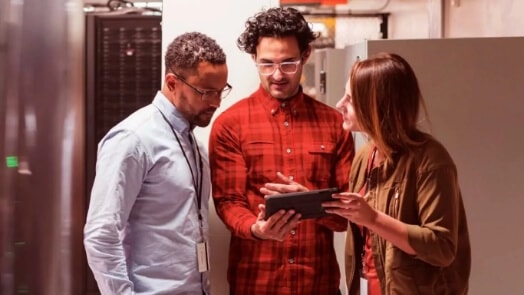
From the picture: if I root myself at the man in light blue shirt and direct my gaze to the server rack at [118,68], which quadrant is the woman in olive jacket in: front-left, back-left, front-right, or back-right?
back-right

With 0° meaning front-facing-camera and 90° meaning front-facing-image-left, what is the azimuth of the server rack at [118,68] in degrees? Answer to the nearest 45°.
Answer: approximately 0°

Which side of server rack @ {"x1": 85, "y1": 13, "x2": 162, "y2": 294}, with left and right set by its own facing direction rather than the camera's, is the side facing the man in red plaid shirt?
front

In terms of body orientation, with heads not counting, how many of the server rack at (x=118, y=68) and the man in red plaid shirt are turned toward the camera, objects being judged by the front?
2

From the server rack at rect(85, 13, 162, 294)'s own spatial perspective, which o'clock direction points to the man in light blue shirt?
The man in light blue shirt is roughly at 12 o'clock from the server rack.

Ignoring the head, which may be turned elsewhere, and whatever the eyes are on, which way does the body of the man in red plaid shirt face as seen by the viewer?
toward the camera

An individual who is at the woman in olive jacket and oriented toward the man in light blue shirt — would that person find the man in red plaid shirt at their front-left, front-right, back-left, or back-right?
front-right

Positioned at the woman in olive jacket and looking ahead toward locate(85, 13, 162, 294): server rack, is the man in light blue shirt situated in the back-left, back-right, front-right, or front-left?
front-left

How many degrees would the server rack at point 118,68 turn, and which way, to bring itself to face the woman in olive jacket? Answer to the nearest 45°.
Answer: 0° — it already faces them

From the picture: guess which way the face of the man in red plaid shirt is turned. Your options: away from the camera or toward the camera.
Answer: toward the camera

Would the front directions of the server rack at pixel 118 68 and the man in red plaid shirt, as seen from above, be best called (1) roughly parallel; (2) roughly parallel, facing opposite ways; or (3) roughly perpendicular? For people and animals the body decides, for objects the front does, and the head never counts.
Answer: roughly parallel

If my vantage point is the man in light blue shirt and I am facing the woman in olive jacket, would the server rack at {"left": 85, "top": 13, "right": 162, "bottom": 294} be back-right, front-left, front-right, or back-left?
back-left

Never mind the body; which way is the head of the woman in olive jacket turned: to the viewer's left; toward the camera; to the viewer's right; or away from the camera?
to the viewer's left
